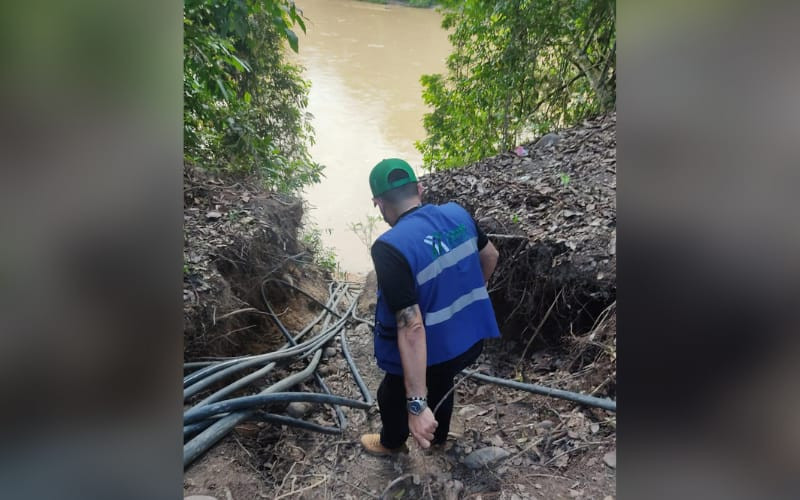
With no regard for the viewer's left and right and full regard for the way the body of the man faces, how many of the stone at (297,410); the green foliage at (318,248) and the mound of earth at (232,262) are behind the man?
0

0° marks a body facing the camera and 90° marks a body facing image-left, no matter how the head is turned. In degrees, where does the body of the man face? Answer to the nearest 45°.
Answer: approximately 135°

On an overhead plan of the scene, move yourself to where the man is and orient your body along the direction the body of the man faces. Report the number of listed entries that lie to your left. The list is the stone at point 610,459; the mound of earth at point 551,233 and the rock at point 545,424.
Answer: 0

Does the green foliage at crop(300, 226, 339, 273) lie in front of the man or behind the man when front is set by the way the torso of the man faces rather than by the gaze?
in front

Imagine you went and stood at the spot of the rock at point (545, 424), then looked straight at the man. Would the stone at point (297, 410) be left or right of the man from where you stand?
right

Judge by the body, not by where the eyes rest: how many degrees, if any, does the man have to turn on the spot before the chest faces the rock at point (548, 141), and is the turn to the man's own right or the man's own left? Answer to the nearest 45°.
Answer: approximately 45° to the man's own right

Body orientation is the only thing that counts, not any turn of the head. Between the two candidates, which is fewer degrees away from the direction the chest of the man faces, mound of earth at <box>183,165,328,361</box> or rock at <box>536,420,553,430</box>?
the mound of earth

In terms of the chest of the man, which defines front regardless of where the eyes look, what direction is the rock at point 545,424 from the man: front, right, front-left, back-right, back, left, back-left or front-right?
right

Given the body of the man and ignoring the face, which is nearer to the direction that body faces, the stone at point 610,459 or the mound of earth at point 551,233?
the mound of earth

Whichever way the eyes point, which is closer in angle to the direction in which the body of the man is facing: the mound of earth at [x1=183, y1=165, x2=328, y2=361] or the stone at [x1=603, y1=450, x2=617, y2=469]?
the mound of earth
